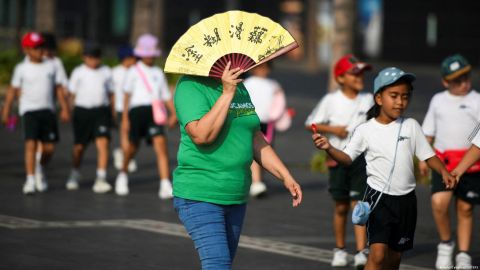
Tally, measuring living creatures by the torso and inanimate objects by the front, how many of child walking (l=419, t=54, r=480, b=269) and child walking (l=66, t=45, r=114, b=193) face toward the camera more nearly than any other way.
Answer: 2

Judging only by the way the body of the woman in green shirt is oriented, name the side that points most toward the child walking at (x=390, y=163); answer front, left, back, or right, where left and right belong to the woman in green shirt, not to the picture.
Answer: left

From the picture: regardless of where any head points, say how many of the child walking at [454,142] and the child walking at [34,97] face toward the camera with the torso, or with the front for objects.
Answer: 2

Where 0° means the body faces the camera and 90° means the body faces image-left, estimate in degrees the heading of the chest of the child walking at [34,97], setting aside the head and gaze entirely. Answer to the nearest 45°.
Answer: approximately 0°

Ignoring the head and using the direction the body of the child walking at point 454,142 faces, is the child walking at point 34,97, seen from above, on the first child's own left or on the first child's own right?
on the first child's own right
